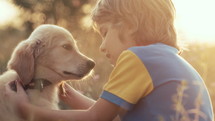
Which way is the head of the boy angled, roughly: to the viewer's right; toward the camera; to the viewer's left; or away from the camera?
to the viewer's left

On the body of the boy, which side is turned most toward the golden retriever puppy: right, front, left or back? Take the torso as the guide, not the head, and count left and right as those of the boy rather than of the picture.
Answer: front

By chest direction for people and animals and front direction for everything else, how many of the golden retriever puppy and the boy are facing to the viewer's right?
1

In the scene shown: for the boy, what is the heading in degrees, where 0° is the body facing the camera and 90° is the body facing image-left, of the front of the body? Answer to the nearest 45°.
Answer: approximately 135°

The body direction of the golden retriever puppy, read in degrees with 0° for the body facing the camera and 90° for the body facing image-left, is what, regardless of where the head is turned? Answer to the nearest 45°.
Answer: approximately 270°

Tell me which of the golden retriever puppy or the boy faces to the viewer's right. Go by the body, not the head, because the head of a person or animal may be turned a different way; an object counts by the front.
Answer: the golden retriever puppy
